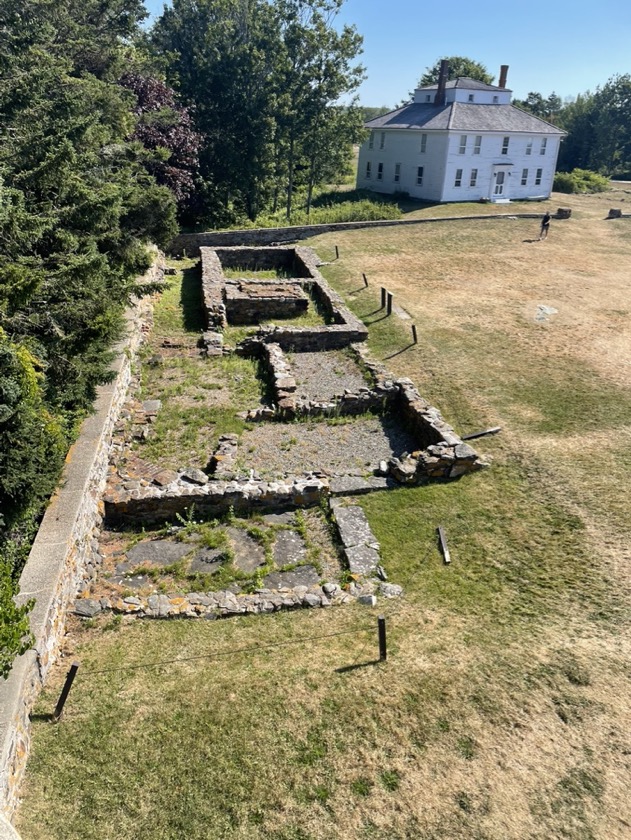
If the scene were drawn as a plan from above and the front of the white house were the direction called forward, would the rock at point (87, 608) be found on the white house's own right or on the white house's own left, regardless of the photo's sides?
on the white house's own right

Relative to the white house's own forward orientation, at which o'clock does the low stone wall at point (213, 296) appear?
The low stone wall is roughly at 2 o'clock from the white house.

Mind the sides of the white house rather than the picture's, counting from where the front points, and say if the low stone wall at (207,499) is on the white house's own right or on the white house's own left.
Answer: on the white house's own right

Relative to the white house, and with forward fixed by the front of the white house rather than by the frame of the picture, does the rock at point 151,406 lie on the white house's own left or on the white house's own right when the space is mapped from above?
on the white house's own right

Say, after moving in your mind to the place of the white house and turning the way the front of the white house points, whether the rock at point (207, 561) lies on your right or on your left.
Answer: on your right

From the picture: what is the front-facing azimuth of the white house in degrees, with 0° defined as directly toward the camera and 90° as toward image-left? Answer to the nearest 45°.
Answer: approximately 315°

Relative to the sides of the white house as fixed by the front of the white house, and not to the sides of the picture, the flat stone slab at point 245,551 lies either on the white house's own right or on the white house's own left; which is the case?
on the white house's own right

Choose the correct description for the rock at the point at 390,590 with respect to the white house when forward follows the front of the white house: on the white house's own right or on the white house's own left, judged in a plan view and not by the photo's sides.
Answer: on the white house's own right

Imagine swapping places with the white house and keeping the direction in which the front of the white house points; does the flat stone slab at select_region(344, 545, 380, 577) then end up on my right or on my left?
on my right

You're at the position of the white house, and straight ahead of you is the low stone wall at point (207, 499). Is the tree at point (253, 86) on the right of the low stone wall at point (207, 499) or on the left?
right

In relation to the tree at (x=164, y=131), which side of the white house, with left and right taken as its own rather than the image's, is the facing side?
right
